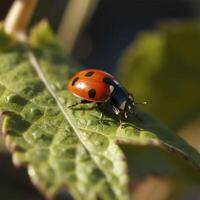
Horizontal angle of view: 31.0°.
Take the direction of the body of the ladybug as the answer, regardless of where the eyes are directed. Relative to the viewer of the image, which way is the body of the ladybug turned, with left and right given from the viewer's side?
facing the viewer and to the right of the viewer

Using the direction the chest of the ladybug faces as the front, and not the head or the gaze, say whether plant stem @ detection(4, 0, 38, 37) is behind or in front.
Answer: behind

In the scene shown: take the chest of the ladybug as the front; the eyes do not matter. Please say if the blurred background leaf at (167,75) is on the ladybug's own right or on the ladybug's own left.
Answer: on the ladybug's own left

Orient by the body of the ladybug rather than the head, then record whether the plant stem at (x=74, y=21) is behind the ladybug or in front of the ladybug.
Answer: behind
